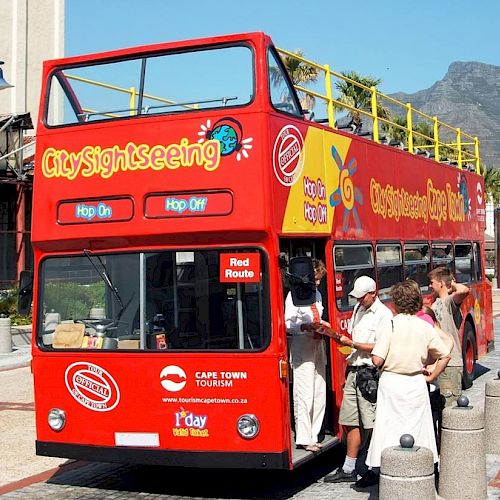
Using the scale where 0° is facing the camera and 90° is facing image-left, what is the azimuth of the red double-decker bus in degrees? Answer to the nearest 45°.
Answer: approximately 45°

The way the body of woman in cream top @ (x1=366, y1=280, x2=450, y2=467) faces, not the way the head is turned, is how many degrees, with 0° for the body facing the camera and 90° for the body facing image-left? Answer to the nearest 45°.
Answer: approximately 180°

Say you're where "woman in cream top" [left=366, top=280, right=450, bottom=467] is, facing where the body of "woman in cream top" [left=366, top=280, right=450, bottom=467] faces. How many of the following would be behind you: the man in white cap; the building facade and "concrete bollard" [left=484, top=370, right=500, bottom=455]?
0

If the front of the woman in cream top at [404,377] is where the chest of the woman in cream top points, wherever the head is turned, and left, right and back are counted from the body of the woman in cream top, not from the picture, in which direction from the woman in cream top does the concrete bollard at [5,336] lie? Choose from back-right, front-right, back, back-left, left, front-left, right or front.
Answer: front-left

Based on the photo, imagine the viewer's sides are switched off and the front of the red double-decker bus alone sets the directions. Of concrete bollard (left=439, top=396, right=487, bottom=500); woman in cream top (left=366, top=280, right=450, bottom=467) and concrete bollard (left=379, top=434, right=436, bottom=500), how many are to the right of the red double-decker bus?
0

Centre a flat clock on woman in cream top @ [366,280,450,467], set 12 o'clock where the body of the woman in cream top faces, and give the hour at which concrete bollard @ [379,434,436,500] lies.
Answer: The concrete bollard is roughly at 6 o'clock from the woman in cream top.

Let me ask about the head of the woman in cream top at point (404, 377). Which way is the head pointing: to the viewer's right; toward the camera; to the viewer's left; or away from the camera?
away from the camera

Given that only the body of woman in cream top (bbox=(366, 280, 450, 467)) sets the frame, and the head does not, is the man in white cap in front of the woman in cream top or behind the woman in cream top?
in front

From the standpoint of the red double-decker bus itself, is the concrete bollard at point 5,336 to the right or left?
on its right

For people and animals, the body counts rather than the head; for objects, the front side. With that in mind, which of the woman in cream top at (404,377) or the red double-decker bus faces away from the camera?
the woman in cream top

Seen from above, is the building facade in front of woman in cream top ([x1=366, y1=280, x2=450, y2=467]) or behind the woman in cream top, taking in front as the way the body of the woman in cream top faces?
in front

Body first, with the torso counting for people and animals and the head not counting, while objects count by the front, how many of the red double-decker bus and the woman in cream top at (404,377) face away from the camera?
1

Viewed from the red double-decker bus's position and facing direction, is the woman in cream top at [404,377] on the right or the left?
on its left

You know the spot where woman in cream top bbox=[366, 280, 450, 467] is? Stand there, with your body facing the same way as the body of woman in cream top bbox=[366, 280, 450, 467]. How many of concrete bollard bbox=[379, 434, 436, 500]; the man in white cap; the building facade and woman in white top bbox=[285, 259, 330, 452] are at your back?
1

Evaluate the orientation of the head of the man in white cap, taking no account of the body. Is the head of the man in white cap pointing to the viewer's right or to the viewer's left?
to the viewer's left

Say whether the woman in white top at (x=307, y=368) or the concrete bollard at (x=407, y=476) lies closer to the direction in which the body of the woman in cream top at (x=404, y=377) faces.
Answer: the woman in white top

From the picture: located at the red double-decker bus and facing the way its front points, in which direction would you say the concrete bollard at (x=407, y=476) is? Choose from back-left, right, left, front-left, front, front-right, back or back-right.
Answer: left
